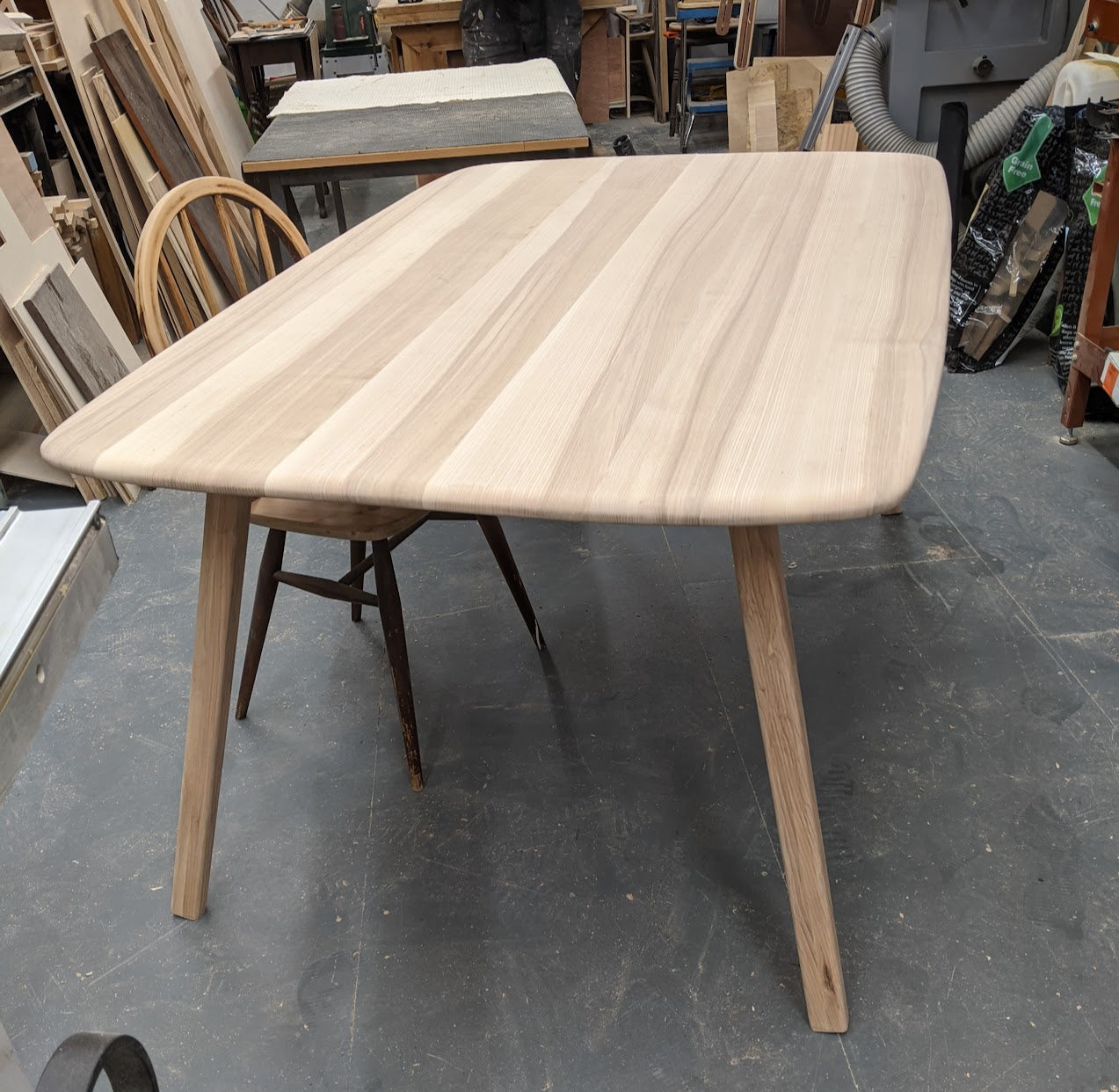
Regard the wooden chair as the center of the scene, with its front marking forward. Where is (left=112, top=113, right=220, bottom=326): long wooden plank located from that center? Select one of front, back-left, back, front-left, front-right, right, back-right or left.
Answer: back-left

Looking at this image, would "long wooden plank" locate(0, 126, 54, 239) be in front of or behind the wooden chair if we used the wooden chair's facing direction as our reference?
behind

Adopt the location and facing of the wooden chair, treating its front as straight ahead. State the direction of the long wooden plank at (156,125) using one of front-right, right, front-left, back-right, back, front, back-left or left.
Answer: back-left

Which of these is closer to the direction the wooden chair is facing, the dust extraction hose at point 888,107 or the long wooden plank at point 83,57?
the dust extraction hose

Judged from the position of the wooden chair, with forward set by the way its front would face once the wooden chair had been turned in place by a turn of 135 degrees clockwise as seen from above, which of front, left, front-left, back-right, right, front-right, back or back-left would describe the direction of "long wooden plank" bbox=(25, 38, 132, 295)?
right

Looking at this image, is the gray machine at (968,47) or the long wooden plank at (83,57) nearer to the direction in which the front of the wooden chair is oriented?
the gray machine

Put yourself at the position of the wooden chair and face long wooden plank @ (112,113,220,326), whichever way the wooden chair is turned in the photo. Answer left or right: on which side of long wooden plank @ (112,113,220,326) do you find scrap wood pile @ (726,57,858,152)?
right

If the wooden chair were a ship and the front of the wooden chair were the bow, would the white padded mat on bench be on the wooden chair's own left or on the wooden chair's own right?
on the wooden chair's own left

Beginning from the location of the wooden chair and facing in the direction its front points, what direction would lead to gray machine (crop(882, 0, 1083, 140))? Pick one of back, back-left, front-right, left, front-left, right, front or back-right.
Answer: left

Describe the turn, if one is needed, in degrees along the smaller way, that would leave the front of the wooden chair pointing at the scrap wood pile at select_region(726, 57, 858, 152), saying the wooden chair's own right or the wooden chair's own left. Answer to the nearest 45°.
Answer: approximately 90° to the wooden chair's own left

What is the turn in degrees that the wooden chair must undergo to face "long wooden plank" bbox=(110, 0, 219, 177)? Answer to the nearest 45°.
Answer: approximately 135° to its left

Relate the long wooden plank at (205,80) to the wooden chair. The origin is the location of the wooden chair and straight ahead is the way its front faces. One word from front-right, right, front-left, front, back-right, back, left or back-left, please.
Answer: back-left

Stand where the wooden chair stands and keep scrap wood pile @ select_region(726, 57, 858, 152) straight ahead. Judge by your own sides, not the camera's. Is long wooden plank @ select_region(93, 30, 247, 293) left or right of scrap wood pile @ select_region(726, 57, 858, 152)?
left

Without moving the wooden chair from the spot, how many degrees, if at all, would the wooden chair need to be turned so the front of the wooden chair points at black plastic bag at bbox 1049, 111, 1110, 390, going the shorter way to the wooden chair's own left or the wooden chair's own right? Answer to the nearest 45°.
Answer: approximately 45° to the wooden chair's own left
